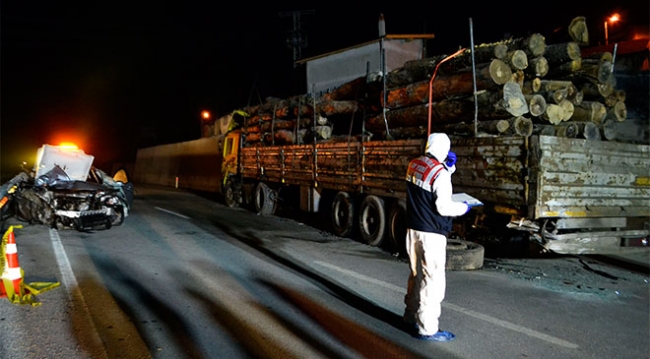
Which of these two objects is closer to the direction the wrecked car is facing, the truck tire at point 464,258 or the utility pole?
the truck tire

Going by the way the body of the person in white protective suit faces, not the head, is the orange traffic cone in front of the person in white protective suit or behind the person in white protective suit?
behind

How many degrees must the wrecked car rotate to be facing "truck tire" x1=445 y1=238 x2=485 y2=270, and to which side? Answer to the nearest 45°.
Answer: approximately 45° to its left

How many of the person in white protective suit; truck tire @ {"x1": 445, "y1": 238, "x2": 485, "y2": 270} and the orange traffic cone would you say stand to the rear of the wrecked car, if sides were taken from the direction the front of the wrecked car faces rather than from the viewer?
0

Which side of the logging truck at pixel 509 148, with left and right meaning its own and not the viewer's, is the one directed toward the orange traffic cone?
left

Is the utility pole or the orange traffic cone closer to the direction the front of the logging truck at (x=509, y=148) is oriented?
the utility pole

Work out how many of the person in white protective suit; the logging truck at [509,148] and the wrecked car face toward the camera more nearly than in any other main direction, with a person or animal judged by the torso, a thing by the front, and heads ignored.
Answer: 1

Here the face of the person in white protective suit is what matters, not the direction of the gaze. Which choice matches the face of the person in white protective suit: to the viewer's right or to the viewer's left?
to the viewer's right

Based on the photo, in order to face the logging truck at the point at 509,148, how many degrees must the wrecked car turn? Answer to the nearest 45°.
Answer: approximately 45° to its left

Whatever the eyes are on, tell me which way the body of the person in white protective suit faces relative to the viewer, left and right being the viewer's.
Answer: facing away from the viewer and to the right of the viewer

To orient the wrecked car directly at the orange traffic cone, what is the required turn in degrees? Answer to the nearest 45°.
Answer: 0° — it already faces it

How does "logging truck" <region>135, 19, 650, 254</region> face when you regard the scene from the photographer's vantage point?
facing away from the viewer and to the left of the viewer

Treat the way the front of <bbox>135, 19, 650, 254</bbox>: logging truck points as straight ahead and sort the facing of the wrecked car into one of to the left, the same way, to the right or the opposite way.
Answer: the opposite way
